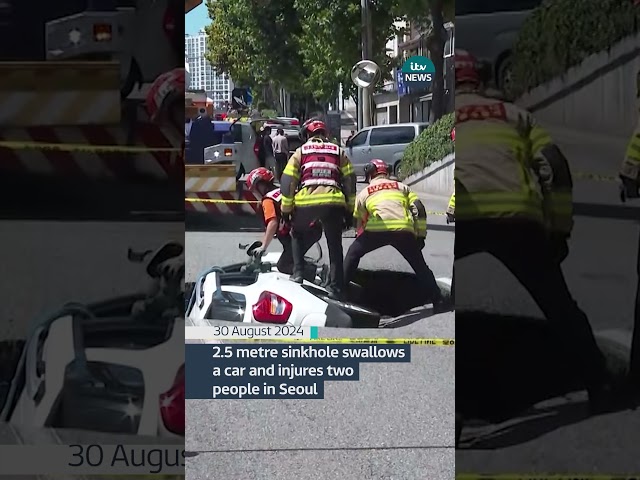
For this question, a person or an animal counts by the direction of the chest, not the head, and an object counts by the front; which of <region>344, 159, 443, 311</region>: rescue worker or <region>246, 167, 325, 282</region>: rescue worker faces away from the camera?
<region>344, 159, 443, 311</region>: rescue worker

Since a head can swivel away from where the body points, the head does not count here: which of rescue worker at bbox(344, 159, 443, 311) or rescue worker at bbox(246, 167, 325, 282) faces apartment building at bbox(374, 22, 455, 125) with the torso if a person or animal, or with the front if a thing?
rescue worker at bbox(344, 159, 443, 311)

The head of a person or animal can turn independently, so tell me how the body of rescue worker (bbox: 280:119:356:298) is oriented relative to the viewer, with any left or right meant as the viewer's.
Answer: facing away from the viewer

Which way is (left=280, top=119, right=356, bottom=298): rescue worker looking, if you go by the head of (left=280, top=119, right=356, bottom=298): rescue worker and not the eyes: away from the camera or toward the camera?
away from the camera

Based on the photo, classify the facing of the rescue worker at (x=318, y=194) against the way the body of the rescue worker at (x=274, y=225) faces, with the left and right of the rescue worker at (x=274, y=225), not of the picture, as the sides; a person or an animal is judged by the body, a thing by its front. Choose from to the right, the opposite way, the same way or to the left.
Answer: to the right

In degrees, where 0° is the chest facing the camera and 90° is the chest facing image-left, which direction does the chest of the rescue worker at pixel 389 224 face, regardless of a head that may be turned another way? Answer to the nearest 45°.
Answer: approximately 180°

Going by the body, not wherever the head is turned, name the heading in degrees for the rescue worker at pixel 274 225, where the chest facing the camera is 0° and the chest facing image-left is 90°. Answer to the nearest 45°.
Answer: approximately 90°
